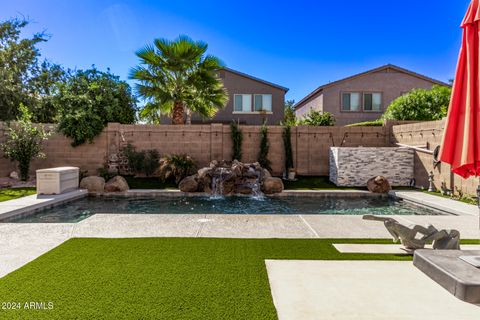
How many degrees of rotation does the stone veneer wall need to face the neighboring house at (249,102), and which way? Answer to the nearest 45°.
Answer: approximately 135° to its right

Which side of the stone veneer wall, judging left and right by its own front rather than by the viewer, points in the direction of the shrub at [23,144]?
right

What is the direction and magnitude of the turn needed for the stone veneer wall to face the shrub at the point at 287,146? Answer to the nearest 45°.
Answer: approximately 90° to its right

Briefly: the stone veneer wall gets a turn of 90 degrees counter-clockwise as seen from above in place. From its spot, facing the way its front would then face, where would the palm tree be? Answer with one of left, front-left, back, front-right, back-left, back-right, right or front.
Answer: back

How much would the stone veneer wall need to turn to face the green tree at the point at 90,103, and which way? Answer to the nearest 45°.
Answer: approximately 90° to its right

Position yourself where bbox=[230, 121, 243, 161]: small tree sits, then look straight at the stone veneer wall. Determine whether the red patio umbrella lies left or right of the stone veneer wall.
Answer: right

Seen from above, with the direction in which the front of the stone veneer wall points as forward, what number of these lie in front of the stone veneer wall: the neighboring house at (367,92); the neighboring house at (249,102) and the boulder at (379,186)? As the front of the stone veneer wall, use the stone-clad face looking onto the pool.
1

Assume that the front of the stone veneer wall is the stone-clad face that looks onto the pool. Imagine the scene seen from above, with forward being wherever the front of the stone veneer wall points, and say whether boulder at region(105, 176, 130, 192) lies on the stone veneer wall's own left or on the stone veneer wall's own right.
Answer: on the stone veneer wall's own right

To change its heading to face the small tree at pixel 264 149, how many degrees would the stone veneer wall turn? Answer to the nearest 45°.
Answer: approximately 90° to its right

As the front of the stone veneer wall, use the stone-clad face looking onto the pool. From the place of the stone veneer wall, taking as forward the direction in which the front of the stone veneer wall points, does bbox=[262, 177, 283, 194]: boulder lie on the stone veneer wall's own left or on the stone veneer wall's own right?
on the stone veneer wall's own right

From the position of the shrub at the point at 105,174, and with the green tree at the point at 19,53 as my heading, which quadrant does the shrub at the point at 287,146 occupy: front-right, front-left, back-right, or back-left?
back-right

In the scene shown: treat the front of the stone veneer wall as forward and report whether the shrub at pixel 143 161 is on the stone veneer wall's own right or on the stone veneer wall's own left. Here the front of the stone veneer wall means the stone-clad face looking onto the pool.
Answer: on the stone veneer wall's own right

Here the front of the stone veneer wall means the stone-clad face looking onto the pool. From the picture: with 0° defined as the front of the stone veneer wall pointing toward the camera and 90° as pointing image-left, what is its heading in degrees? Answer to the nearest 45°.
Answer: approximately 0°

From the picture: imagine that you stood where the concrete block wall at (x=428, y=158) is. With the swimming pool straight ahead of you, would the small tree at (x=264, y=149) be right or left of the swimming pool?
right

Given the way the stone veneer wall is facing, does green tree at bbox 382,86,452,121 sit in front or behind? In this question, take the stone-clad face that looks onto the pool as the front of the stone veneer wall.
behind
